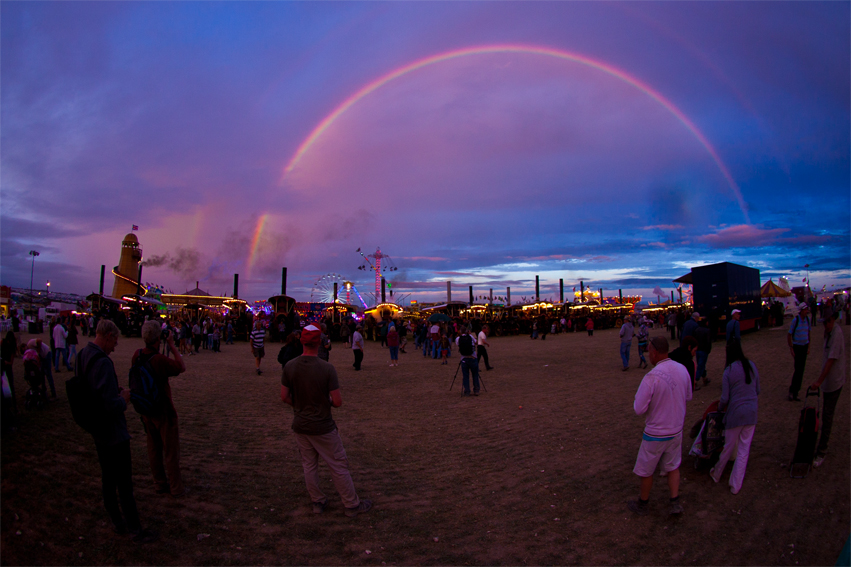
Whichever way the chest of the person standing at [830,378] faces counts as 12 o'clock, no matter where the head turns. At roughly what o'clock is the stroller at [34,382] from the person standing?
The stroller is roughly at 11 o'clock from the person standing.

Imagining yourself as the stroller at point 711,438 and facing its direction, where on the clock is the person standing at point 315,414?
The person standing is roughly at 9 o'clock from the stroller.

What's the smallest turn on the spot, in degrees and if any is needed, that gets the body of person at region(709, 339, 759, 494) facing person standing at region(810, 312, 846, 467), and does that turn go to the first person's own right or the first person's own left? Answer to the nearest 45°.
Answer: approximately 90° to the first person's own right

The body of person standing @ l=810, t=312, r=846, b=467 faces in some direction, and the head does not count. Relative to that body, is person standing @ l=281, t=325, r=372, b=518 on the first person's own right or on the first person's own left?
on the first person's own left

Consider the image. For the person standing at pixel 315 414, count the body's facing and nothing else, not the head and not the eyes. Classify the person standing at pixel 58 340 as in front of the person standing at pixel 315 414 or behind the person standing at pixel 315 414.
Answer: in front

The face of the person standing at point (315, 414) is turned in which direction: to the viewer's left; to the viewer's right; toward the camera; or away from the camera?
away from the camera

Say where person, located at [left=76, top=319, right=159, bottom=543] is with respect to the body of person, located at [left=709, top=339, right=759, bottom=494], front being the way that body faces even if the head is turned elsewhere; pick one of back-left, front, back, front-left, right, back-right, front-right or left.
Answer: left

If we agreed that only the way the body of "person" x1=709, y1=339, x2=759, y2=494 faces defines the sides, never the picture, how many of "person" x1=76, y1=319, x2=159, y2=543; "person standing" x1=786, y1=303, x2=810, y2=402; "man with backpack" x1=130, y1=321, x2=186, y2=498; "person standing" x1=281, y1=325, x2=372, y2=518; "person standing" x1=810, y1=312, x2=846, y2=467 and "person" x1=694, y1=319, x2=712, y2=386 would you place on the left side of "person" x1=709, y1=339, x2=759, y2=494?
3

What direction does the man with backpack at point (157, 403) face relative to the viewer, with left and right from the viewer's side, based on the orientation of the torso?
facing away from the viewer and to the right of the viewer

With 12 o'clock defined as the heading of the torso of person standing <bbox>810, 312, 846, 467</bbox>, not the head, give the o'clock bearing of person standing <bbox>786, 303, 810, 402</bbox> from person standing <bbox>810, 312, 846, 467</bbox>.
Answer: person standing <bbox>786, 303, 810, 402</bbox> is roughly at 3 o'clock from person standing <bbox>810, 312, 846, 467</bbox>.

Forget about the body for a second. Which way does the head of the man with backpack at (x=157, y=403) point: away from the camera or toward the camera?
away from the camera

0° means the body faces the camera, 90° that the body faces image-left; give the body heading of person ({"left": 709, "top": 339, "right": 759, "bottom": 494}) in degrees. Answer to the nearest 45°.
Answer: approximately 135°

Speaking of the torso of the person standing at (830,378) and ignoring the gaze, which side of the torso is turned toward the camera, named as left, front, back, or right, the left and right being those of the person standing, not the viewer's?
left
